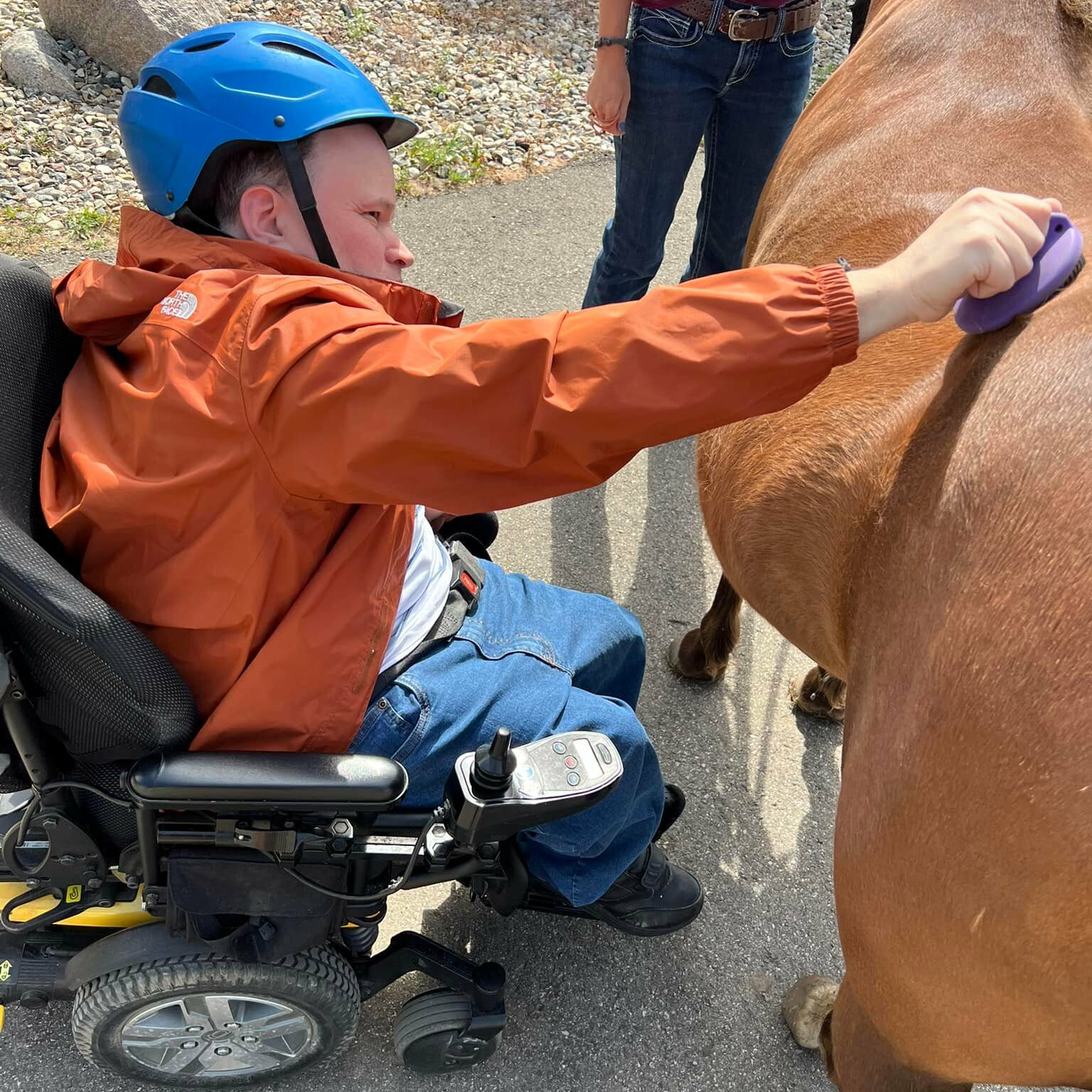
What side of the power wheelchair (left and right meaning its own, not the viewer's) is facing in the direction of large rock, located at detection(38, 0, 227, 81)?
left

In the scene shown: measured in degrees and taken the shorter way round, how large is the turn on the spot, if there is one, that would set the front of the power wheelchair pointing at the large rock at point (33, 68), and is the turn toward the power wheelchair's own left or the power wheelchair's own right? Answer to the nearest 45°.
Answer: approximately 90° to the power wheelchair's own left

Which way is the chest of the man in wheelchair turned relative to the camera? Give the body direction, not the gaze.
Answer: to the viewer's right

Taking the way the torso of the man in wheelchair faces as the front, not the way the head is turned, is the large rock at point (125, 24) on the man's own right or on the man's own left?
on the man's own left

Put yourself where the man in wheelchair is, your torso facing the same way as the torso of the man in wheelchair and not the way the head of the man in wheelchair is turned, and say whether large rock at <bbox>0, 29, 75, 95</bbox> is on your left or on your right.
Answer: on your left

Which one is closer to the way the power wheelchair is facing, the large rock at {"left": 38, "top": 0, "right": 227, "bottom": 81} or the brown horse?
the brown horse

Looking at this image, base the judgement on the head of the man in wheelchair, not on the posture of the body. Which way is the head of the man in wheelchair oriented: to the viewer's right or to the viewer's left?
to the viewer's right

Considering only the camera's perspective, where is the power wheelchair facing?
facing to the right of the viewer
